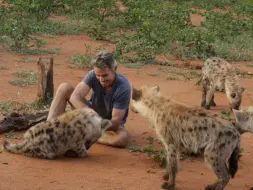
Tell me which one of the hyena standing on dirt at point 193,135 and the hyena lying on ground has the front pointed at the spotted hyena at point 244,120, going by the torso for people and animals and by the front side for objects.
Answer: the hyena lying on ground

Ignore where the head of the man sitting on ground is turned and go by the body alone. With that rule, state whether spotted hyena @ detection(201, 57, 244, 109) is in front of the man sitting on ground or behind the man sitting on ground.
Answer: behind

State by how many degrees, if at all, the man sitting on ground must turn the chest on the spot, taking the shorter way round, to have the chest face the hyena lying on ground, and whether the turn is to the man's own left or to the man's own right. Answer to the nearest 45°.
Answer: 0° — they already face it

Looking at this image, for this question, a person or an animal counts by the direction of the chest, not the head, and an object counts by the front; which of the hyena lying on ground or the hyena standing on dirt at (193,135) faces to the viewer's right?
the hyena lying on ground

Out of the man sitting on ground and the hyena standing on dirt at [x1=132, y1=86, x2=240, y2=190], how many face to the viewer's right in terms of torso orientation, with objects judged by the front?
0

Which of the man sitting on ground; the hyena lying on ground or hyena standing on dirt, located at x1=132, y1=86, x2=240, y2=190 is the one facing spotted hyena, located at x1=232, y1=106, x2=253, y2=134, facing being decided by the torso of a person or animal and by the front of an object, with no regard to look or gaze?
the hyena lying on ground

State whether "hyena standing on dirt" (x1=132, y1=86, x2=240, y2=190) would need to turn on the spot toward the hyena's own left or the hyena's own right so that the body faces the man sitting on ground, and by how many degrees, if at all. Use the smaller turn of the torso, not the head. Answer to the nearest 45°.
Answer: approximately 45° to the hyena's own right

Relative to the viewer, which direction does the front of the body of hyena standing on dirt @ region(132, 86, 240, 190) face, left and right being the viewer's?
facing to the left of the viewer

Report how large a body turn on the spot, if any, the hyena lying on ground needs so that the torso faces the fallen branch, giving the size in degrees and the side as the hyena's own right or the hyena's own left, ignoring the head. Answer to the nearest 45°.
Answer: approximately 135° to the hyena's own left

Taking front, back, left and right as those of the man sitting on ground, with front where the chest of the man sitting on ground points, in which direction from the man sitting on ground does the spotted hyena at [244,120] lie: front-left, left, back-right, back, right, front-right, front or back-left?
back-left

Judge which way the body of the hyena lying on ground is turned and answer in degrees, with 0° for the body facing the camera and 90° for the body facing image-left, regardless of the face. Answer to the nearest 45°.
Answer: approximately 270°

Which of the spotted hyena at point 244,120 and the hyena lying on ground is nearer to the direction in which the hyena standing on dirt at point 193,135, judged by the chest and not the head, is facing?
the hyena lying on ground
